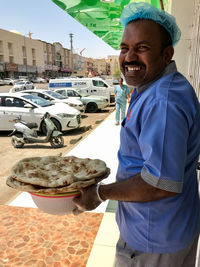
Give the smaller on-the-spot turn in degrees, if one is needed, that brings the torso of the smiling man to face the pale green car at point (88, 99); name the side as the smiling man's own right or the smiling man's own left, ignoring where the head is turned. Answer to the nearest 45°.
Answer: approximately 90° to the smiling man's own right

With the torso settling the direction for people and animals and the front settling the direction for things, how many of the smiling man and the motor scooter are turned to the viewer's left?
1
